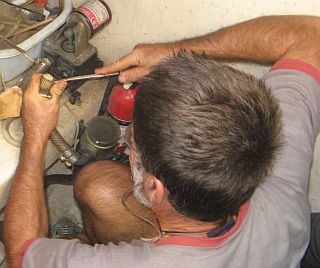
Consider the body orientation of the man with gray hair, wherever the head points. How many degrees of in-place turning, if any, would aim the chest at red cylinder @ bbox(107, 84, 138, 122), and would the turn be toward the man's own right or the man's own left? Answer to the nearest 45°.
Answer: approximately 45° to the man's own right

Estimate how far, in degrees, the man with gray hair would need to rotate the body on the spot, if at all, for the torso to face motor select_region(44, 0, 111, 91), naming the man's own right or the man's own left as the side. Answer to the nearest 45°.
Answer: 0° — they already face it

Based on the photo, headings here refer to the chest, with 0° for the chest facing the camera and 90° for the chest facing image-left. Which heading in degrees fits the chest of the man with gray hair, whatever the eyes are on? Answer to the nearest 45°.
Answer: approximately 135°

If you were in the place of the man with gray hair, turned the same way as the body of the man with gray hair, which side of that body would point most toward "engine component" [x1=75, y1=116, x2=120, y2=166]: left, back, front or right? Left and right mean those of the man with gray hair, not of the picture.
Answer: front

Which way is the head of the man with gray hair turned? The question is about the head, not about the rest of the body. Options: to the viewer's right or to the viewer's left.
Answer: to the viewer's left
